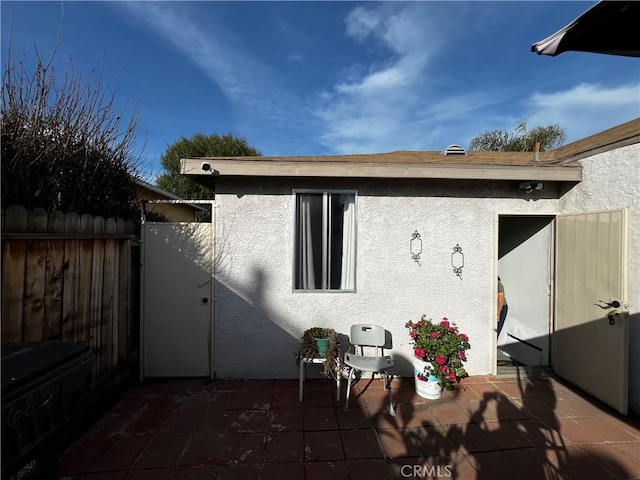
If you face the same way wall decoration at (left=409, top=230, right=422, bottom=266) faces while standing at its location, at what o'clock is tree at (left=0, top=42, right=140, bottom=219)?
The tree is roughly at 2 o'clock from the wall decoration.

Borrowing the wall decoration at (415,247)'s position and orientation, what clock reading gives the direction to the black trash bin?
The black trash bin is roughly at 1 o'clock from the wall decoration.

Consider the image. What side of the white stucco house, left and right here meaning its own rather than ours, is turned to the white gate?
right

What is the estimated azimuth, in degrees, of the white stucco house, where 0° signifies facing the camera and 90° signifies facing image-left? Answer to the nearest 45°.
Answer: approximately 0°

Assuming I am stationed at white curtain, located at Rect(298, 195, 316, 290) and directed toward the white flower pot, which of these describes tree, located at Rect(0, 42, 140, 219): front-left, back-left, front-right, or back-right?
back-right

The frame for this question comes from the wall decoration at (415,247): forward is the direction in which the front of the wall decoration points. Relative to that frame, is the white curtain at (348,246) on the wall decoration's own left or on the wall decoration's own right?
on the wall decoration's own right

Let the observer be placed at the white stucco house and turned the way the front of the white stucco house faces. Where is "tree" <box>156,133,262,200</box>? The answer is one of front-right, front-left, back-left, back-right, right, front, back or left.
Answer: back-right

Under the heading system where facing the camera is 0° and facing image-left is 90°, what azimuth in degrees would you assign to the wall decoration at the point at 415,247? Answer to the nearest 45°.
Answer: approximately 0°

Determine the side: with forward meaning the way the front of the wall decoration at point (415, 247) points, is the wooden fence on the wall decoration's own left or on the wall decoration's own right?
on the wall decoration's own right

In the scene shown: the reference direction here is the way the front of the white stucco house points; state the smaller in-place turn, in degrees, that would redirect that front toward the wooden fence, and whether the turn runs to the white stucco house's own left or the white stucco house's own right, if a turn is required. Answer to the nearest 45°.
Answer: approximately 45° to the white stucco house's own right
